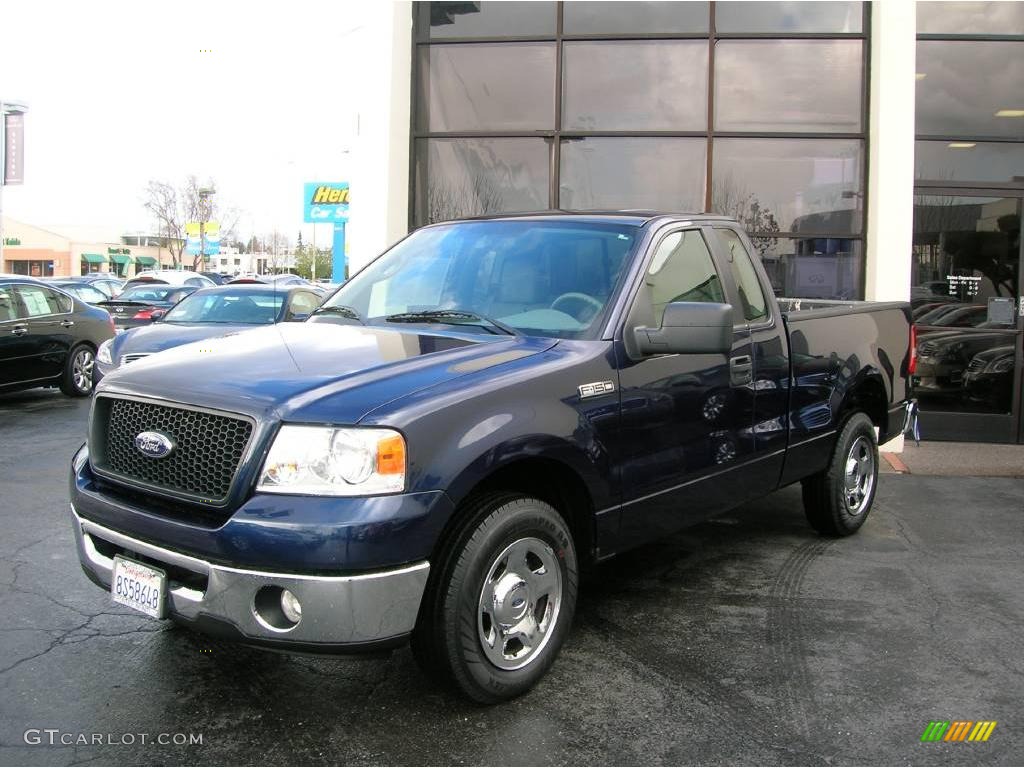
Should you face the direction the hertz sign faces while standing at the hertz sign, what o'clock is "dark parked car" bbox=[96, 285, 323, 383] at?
The dark parked car is roughly at 12 o'clock from the hertz sign.

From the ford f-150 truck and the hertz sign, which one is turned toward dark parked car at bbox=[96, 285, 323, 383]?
the hertz sign

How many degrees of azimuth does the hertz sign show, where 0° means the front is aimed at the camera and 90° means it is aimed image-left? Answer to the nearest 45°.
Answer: approximately 0°

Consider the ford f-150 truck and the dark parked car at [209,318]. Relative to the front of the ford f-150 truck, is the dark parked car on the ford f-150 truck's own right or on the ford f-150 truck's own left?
on the ford f-150 truck's own right

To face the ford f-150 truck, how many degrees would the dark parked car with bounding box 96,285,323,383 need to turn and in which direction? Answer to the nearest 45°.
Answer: approximately 45° to its left

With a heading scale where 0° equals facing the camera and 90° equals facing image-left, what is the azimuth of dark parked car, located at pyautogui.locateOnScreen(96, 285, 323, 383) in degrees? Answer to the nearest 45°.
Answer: approximately 45°

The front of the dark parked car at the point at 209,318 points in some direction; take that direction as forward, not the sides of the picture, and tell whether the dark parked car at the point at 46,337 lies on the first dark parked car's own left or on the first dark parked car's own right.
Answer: on the first dark parked car's own right

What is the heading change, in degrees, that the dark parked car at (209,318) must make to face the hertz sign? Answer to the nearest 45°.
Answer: approximately 135° to its right

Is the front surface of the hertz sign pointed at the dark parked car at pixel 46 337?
yes
